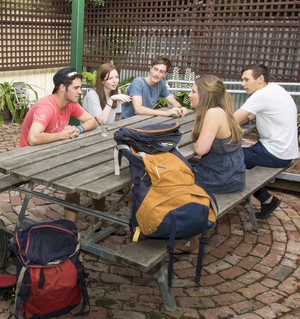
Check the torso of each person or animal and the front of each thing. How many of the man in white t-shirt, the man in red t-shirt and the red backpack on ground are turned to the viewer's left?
1

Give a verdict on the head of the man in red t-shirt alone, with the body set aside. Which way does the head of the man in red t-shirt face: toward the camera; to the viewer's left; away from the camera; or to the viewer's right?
to the viewer's right

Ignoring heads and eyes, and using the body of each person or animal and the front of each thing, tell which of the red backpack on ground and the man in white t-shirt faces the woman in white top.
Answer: the man in white t-shirt

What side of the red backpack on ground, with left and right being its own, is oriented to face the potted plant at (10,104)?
back

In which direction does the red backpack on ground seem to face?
toward the camera

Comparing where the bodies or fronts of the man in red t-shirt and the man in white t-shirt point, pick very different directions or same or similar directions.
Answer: very different directions

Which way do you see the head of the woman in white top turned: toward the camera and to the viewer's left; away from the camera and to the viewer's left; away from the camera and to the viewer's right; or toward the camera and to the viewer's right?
toward the camera and to the viewer's right

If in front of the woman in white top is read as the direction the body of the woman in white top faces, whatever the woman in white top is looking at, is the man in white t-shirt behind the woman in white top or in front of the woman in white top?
in front

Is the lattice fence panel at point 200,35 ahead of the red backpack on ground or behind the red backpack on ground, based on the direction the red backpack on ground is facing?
behind

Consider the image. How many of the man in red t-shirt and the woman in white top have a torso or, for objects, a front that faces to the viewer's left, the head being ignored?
0

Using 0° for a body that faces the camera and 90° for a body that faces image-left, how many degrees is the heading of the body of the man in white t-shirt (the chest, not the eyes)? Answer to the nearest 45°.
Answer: approximately 90°

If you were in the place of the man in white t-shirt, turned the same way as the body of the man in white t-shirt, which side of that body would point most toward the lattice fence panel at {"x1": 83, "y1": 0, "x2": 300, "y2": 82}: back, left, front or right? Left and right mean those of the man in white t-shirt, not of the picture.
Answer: right

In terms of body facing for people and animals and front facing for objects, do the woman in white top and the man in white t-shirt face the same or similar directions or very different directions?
very different directions

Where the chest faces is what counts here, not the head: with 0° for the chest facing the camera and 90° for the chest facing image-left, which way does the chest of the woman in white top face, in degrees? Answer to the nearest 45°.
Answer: approximately 315°

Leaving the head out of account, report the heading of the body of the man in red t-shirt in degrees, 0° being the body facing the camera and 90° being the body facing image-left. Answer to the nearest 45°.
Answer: approximately 315°
